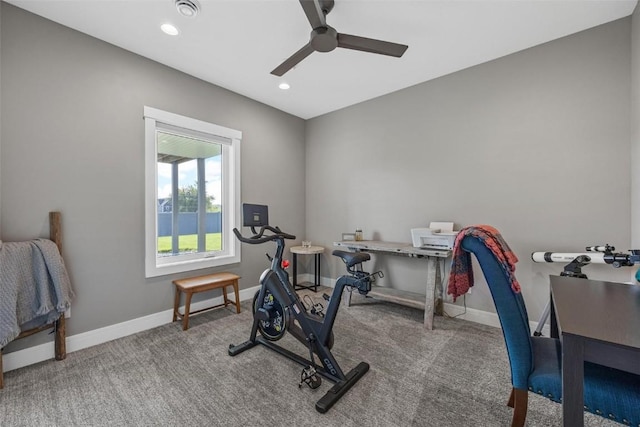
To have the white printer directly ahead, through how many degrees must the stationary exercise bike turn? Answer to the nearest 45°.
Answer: approximately 90° to its right

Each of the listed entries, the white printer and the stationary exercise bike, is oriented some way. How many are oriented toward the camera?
1

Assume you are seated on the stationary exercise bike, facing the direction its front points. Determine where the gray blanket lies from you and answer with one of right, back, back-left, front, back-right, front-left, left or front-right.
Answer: front-left

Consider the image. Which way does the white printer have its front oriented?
toward the camera

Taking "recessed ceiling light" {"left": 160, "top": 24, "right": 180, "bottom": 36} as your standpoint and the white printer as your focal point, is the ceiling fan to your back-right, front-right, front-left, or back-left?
front-right

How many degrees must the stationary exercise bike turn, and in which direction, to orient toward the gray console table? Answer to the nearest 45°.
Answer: approximately 90° to its right

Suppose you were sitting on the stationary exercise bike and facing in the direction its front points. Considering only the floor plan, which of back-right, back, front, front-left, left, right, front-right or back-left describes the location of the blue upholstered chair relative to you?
back

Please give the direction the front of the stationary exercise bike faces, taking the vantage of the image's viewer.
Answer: facing away from the viewer and to the left of the viewer

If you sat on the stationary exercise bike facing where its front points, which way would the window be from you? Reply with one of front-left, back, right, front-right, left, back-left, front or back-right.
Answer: front

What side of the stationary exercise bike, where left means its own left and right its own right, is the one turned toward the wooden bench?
front

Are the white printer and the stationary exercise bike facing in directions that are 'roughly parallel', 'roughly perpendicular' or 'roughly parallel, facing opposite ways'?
roughly perpendicular

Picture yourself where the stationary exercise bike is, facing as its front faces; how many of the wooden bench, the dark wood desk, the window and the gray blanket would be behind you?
1
